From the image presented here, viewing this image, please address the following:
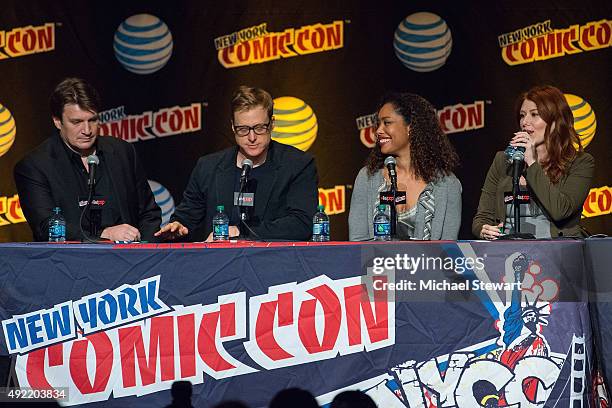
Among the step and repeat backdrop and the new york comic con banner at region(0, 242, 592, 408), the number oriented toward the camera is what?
2

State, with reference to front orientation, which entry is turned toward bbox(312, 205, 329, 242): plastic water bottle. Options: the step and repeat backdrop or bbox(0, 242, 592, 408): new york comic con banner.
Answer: the step and repeat backdrop

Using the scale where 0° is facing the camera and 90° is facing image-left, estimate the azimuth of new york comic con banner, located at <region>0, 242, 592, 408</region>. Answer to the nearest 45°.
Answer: approximately 0°

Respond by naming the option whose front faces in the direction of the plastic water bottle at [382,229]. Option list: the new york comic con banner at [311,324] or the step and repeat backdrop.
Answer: the step and repeat backdrop

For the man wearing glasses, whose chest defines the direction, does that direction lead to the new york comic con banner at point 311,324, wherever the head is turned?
yes

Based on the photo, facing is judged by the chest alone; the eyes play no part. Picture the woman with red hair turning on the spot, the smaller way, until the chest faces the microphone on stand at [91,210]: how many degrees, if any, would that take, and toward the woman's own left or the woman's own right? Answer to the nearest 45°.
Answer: approximately 45° to the woman's own right
